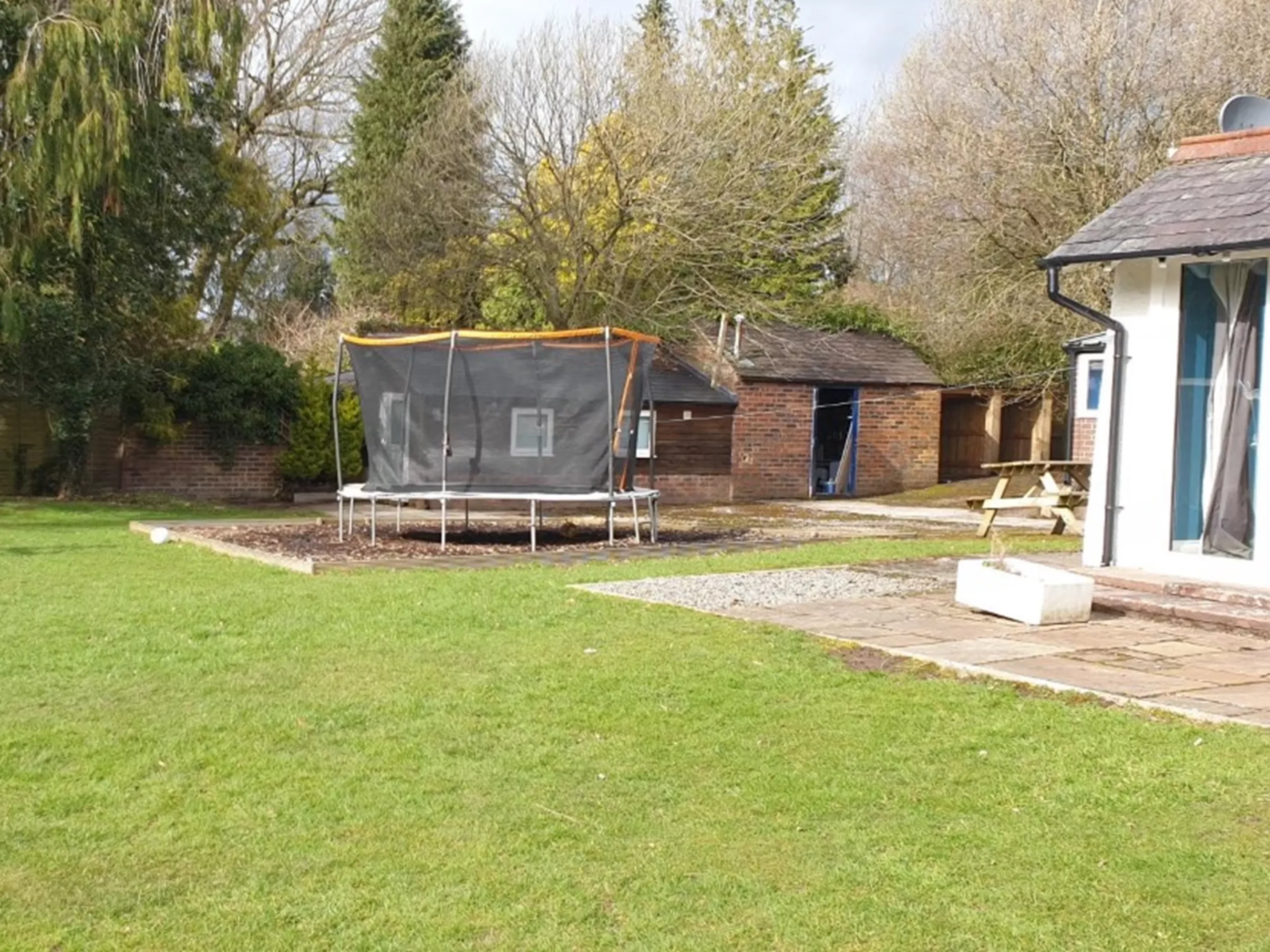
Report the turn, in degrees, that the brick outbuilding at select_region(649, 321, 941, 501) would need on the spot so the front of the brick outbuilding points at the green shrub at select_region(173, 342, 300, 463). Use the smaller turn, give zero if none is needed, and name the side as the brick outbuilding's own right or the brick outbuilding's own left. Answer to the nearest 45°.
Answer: approximately 45° to the brick outbuilding's own right

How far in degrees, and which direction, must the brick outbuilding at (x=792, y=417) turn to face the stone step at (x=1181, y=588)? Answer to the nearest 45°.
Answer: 0° — it already faces it

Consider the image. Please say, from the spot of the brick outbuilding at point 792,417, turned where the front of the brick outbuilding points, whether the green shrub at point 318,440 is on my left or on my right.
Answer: on my right

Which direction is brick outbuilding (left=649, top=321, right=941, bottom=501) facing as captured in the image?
toward the camera

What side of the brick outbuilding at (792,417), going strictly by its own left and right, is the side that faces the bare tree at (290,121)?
right

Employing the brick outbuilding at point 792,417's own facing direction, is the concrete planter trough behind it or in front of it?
in front

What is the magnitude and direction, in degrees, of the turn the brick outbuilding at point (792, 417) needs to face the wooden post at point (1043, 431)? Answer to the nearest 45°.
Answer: approximately 135° to its left

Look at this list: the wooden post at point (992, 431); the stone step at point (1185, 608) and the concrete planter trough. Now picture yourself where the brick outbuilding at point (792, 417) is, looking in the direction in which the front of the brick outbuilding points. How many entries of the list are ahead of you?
2

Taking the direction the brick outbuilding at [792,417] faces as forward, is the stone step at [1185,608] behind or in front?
in front

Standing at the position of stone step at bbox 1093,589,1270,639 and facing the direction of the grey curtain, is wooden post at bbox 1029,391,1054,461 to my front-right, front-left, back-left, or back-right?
front-left

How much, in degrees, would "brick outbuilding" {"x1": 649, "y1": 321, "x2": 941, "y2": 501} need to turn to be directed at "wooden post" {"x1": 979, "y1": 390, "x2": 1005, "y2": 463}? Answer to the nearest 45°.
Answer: approximately 135° to its left

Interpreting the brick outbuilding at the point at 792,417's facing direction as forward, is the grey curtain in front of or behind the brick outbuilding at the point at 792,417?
in front
